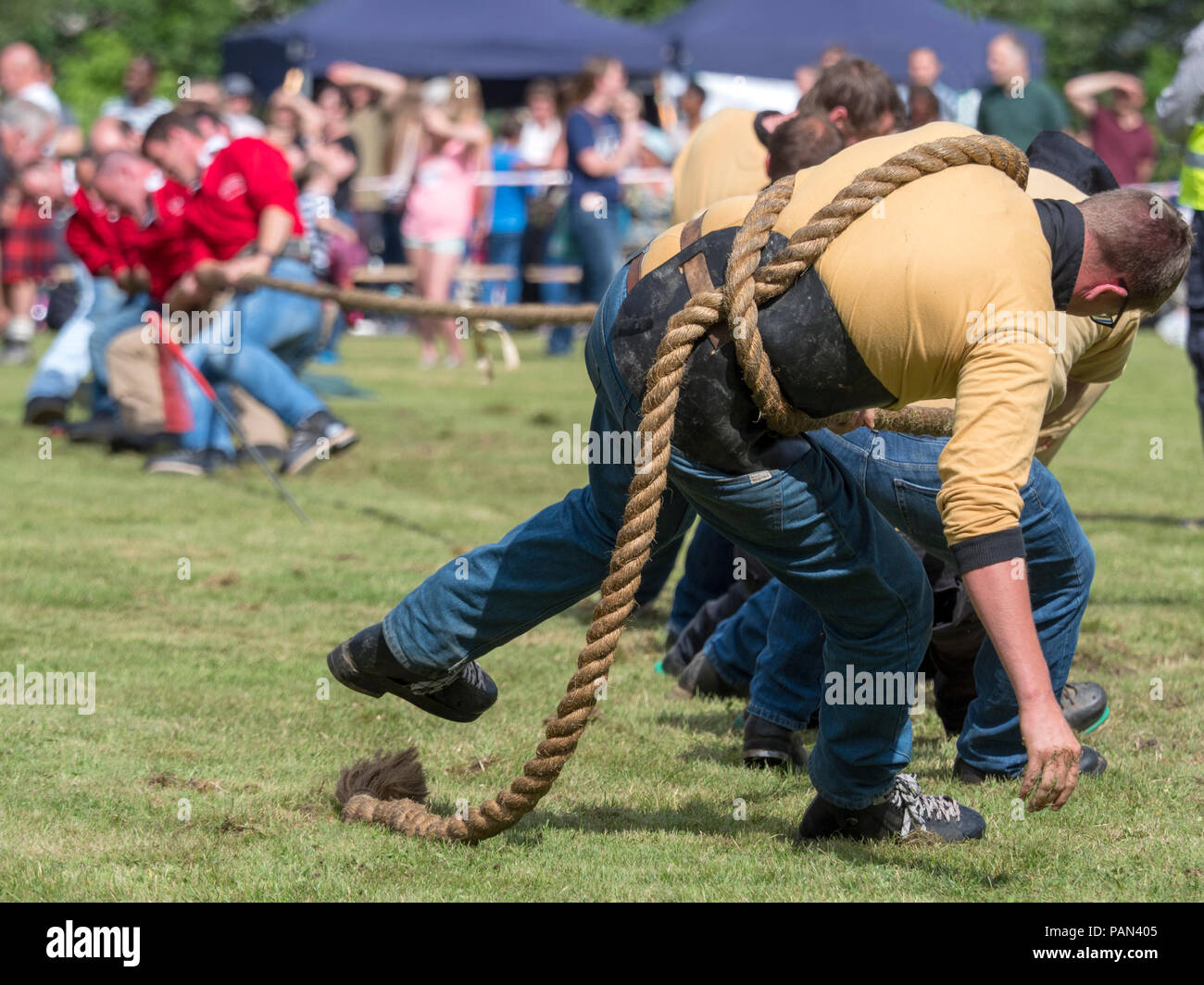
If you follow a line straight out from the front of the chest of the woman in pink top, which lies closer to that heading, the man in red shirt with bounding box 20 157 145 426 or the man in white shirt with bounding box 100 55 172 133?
the man in red shirt

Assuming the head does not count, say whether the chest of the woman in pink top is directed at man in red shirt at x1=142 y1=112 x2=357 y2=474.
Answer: yes

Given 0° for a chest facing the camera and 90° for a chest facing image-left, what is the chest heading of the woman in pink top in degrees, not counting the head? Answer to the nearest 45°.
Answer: approximately 0°

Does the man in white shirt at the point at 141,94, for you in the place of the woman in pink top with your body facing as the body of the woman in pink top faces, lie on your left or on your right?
on your right

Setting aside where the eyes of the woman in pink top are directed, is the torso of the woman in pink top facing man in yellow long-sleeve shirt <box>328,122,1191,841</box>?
yes

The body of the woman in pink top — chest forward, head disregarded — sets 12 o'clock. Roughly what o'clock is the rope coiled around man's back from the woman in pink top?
The rope coiled around man's back is roughly at 12 o'clock from the woman in pink top.
